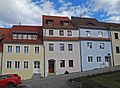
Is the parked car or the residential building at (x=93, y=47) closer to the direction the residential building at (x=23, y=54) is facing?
the parked car

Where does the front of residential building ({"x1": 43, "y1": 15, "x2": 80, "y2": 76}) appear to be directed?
toward the camera

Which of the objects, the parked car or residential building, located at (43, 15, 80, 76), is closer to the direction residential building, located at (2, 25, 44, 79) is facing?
the parked car

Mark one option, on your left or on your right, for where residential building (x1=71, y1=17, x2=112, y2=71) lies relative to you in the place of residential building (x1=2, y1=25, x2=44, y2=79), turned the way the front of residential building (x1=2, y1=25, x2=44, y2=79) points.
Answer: on your left

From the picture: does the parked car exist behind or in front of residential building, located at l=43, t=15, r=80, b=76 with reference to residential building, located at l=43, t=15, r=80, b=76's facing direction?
in front

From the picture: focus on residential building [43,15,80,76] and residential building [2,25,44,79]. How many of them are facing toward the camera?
2

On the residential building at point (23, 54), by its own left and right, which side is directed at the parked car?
front

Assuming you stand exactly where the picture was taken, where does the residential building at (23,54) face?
facing the viewer

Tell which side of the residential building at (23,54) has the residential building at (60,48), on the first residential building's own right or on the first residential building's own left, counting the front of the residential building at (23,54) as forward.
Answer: on the first residential building's own left

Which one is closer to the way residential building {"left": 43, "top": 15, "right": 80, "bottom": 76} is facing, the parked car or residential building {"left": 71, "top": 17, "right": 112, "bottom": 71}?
the parked car
